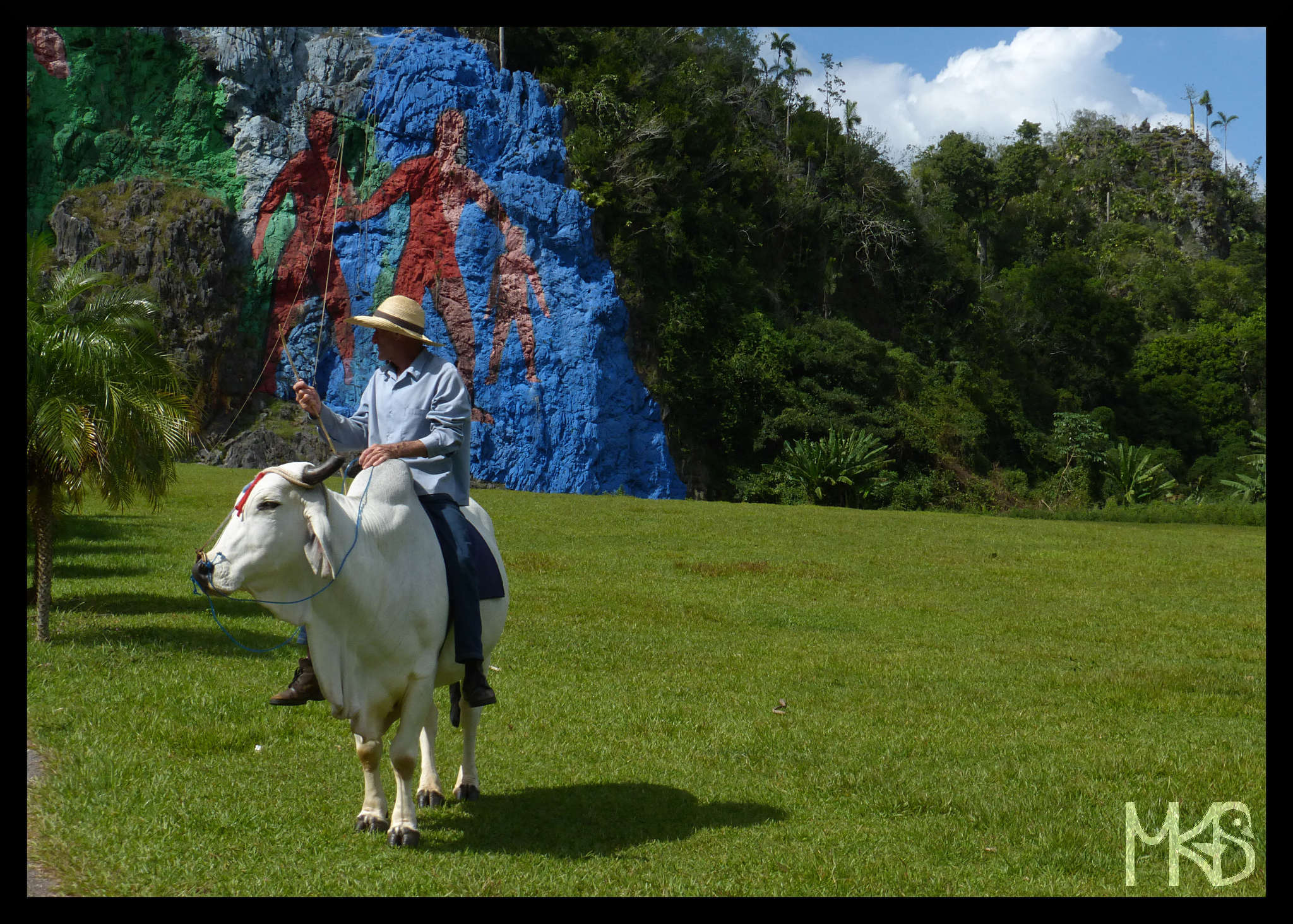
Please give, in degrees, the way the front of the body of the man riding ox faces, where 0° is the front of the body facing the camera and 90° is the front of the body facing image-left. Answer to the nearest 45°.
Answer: approximately 45°

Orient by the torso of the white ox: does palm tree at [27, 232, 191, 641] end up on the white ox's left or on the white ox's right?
on the white ox's right

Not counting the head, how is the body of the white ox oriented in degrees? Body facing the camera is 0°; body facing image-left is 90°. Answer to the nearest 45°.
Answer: approximately 45°
